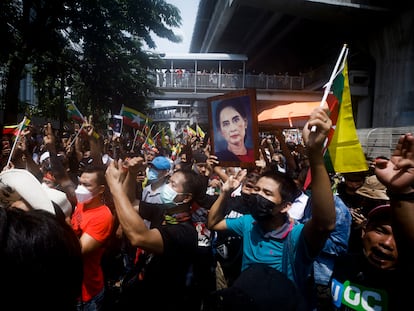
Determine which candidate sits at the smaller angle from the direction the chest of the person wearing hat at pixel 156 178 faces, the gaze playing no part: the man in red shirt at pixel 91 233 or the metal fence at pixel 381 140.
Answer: the man in red shirt

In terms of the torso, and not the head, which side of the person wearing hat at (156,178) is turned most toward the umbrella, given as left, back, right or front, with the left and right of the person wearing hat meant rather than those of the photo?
back

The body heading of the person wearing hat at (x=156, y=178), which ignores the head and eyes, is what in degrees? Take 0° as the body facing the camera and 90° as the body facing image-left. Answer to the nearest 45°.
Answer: approximately 45°

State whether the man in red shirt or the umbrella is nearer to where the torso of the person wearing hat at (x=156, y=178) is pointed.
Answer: the man in red shirt
